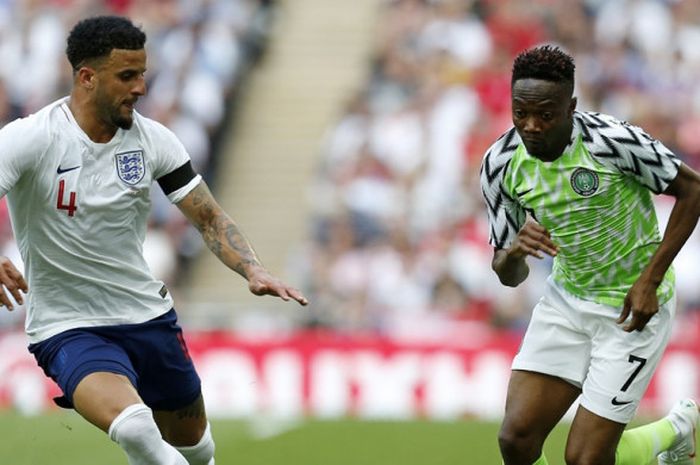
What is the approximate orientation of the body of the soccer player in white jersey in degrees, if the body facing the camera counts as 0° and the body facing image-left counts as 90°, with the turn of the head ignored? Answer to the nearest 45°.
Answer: approximately 315°

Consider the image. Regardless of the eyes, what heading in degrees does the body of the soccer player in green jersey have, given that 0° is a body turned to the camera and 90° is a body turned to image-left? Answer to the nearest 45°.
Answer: approximately 45°

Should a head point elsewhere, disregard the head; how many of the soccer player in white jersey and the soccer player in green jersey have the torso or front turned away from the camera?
0

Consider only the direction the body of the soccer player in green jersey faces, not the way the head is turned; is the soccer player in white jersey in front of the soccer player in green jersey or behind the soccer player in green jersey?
in front

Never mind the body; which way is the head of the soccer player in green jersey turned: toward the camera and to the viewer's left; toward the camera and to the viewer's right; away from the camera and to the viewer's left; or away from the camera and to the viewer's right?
toward the camera and to the viewer's left

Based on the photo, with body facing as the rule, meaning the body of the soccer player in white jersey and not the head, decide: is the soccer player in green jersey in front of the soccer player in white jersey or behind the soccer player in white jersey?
in front
